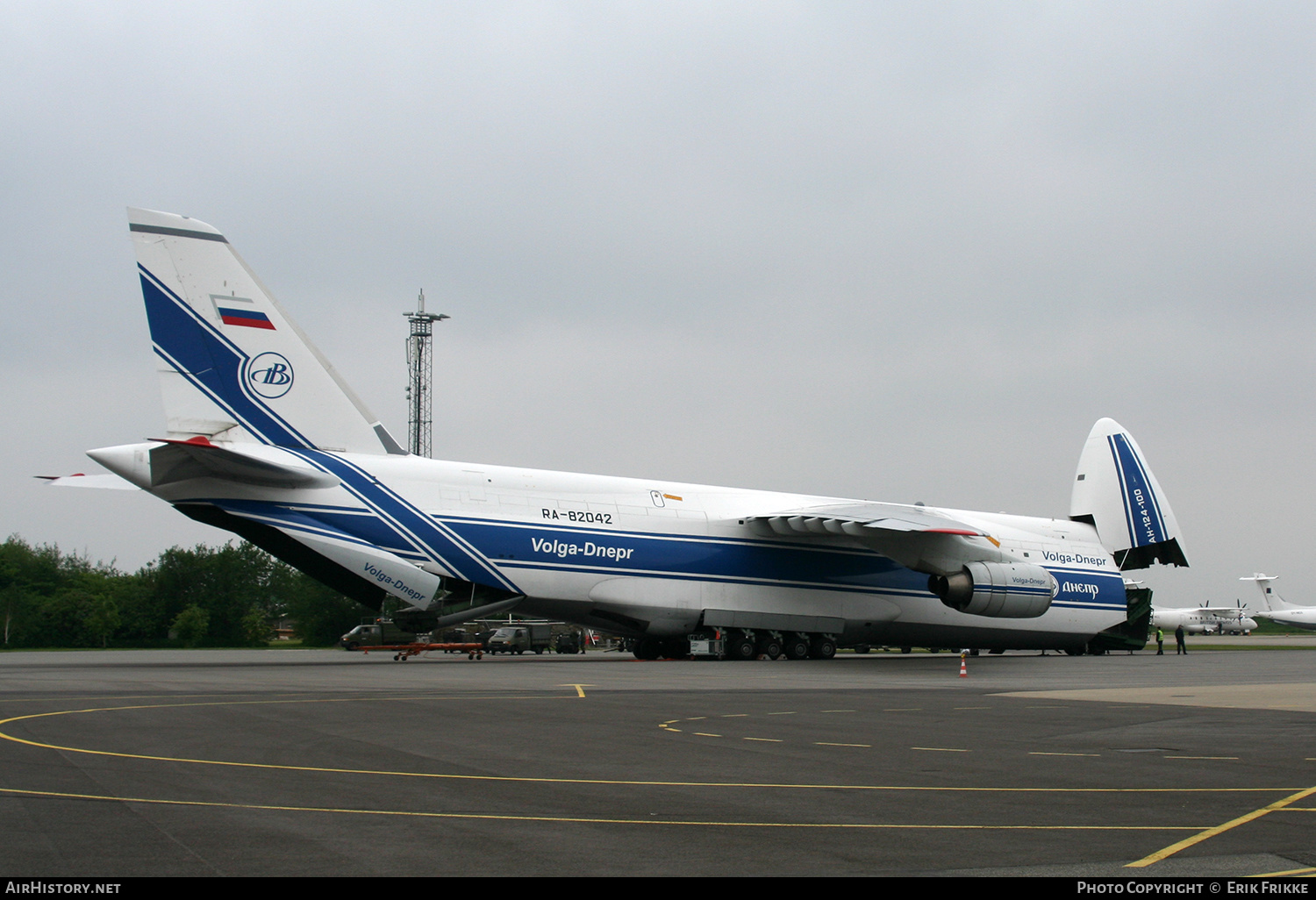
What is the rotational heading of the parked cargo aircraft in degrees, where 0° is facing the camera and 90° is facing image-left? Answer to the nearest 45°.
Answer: approximately 225°
